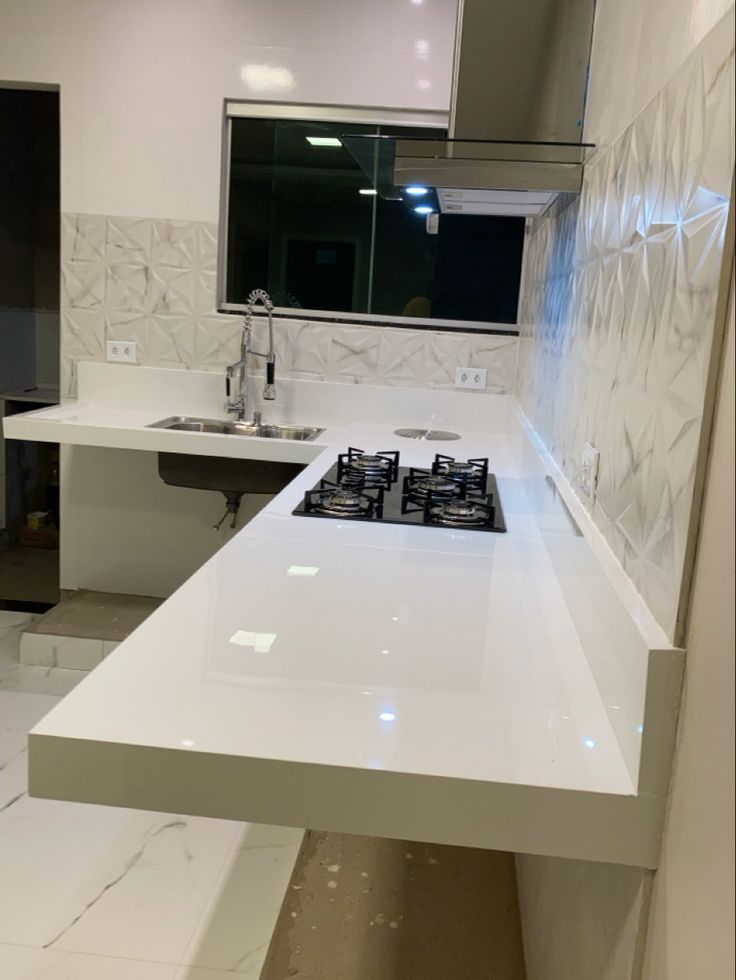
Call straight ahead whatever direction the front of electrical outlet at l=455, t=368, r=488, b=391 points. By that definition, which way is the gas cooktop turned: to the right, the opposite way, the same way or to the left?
to the right

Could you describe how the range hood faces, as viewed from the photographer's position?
facing to the left of the viewer

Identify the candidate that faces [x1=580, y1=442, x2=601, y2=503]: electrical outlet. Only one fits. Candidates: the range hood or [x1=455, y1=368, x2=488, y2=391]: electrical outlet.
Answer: [x1=455, y1=368, x2=488, y2=391]: electrical outlet

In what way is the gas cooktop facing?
to the viewer's left

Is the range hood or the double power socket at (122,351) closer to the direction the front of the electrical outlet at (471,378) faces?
the range hood

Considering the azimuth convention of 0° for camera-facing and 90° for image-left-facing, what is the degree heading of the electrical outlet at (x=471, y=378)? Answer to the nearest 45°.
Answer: approximately 0°

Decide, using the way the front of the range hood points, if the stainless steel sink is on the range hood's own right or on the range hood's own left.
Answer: on the range hood's own right

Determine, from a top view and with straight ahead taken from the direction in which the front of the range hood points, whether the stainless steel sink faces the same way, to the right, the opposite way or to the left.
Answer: to the left

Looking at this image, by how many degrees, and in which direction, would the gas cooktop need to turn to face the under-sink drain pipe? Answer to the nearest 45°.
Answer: approximately 45° to its right

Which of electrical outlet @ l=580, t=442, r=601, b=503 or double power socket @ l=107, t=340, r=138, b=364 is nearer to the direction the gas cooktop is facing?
the double power socket
